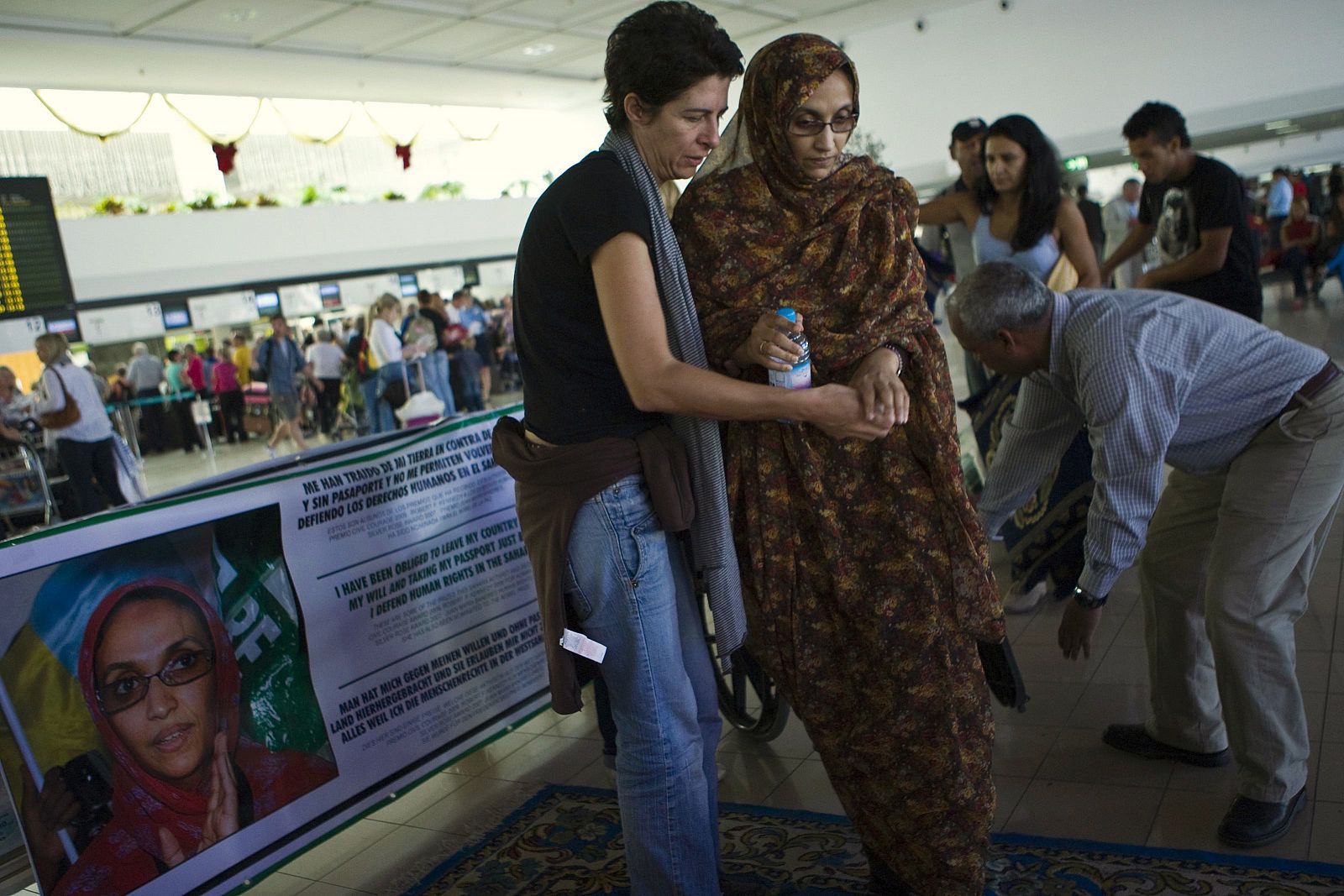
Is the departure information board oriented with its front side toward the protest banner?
yes

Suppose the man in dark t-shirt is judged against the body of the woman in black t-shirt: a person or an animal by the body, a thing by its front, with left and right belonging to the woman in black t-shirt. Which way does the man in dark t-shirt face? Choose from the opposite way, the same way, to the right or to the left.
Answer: the opposite way

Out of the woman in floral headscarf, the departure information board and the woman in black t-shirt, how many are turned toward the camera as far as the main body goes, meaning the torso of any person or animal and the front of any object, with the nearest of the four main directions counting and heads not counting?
2

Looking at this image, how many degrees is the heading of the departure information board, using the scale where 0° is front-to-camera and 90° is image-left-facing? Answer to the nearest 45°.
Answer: approximately 0°

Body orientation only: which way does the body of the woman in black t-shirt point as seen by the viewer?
to the viewer's right

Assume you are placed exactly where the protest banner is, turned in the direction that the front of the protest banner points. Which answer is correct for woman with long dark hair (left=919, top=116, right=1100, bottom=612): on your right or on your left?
on your left

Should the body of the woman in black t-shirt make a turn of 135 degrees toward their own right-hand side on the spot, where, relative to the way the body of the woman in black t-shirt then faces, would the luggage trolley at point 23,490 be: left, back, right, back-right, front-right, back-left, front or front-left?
right

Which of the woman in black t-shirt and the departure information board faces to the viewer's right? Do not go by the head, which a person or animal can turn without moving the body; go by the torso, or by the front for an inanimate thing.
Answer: the woman in black t-shirt

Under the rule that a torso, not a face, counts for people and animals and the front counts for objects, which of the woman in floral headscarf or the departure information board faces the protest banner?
the departure information board
